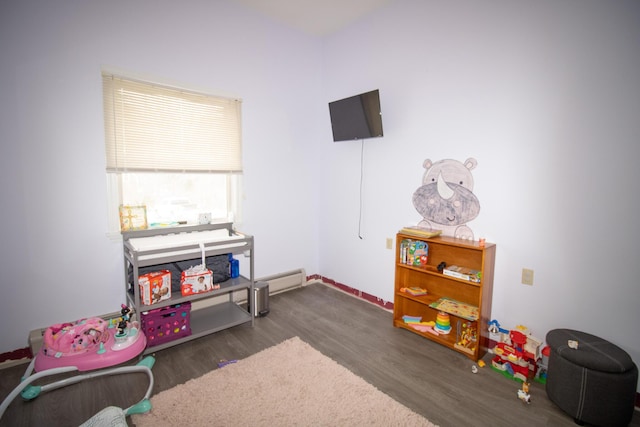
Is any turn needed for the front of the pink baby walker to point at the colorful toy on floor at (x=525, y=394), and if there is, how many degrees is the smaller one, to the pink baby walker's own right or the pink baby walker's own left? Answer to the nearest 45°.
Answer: approximately 45° to the pink baby walker's own right

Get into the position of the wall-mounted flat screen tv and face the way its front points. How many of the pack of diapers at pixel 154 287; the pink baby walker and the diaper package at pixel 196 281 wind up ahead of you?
3

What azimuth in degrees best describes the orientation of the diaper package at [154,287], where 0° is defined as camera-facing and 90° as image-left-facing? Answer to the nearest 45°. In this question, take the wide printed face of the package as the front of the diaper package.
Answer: approximately 315°

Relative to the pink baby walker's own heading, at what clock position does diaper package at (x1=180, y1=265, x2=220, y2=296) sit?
The diaper package is roughly at 12 o'clock from the pink baby walker.

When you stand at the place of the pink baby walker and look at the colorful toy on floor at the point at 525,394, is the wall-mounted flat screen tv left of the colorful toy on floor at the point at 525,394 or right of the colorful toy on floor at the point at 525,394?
left

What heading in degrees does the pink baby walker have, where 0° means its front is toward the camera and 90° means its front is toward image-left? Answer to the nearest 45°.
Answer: approximately 270°

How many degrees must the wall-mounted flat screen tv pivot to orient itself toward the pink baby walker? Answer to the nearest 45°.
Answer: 0° — it already faces it

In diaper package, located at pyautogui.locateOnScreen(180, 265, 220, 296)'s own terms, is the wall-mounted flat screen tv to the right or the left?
on its left

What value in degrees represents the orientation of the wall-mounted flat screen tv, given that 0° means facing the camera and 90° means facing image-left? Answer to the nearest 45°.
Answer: approximately 45°
